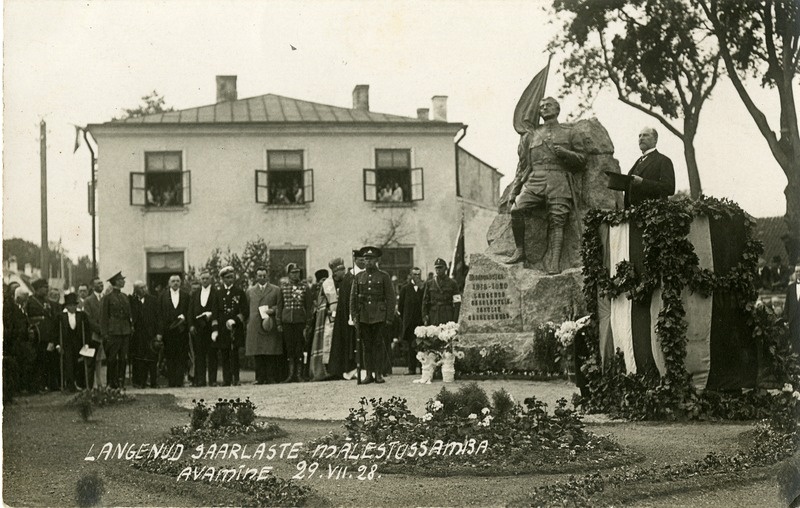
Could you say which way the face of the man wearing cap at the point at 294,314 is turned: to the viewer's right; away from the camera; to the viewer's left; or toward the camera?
toward the camera

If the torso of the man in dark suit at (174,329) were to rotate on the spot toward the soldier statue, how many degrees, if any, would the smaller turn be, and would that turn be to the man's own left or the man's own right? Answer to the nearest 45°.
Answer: approximately 45° to the man's own left

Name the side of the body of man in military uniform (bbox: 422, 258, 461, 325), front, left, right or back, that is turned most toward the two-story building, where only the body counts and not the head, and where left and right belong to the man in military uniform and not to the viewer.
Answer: back

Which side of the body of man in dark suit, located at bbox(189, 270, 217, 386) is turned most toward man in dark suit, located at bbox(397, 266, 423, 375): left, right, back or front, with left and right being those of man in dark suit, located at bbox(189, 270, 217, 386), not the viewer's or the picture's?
left

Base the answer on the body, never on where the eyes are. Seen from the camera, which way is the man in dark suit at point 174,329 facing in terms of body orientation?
toward the camera

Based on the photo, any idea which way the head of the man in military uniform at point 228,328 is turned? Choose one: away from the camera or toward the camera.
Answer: toward the camera

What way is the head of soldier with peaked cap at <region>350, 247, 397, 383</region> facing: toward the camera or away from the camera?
toward the camera

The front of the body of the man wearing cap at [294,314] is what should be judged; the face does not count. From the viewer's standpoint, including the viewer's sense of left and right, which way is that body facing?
facing the viewer

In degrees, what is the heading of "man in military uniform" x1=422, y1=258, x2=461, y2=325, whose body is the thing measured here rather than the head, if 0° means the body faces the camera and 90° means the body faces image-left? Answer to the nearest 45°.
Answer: approximately 0°
